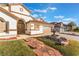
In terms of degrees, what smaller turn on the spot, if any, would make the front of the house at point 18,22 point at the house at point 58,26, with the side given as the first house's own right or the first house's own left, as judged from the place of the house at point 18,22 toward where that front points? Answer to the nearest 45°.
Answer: approximately 45° to the first house's own left

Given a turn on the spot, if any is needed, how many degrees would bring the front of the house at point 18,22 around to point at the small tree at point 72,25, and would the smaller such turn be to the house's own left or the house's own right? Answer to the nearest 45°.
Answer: approximately 45° to the house's own left

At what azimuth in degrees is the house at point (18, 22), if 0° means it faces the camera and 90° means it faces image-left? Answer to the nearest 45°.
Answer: approximately 315°
